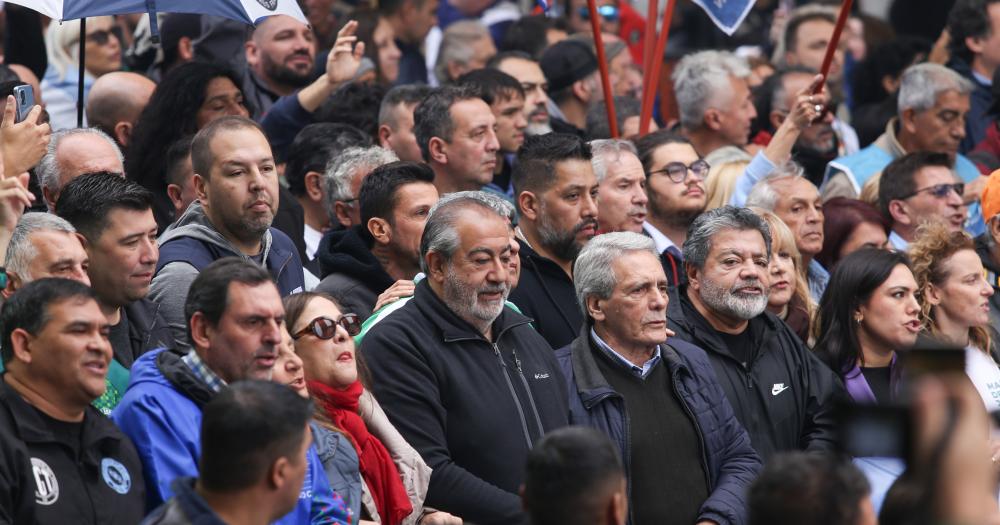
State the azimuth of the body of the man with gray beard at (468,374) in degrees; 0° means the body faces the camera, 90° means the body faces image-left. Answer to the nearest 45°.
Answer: approximately 315°

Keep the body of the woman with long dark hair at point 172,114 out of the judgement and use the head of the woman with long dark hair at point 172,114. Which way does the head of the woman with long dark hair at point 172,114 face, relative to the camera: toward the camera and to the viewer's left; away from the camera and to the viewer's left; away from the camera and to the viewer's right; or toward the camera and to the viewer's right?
toward the camera and to the viewer's right

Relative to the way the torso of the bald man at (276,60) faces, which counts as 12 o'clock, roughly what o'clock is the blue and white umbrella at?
The blue and white umbrella is roughly at 2 o'clock from the bald man.

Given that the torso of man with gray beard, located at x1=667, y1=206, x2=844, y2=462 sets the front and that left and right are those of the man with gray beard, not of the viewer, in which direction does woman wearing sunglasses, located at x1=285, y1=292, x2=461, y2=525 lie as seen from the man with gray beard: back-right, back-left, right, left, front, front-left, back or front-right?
right

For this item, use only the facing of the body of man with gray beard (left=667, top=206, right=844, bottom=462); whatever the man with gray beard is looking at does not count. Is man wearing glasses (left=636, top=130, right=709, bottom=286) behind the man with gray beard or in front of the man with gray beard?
behind

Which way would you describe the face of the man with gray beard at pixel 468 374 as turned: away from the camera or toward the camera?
toward the camera

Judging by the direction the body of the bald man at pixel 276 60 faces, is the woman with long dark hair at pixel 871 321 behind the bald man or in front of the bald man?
in front

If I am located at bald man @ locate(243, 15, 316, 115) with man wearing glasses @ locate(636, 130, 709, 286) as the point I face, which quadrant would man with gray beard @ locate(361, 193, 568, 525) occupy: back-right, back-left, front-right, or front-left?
front-right

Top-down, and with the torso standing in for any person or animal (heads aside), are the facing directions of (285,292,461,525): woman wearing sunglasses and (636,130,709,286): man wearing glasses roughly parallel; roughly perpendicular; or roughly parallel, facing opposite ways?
roughly parallel

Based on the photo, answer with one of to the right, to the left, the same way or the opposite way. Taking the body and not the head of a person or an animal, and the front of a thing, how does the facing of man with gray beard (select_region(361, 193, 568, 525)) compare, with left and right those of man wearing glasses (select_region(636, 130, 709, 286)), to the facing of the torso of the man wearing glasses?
the same way

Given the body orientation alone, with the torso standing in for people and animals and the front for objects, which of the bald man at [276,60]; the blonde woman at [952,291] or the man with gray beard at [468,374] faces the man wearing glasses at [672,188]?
the bald man

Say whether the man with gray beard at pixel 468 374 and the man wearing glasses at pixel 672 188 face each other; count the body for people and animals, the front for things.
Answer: no

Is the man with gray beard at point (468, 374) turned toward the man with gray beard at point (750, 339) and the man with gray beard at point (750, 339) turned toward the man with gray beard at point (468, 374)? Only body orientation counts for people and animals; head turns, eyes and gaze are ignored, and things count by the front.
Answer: no

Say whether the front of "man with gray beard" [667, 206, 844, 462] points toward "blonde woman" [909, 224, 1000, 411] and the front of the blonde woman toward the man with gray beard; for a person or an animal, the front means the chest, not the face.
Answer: no

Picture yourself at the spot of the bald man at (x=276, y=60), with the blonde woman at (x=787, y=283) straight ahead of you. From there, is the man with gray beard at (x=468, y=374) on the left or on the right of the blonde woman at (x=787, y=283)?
right

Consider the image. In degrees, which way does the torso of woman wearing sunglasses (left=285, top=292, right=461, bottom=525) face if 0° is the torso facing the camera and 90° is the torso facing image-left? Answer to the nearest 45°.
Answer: approximately 315°

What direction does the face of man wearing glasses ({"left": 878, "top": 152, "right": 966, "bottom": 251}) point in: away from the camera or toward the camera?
toward the camera

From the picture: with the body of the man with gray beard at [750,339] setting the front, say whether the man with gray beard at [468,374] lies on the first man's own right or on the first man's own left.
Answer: on the first man's own right

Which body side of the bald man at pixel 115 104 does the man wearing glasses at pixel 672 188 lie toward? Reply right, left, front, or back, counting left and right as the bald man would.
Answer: front
